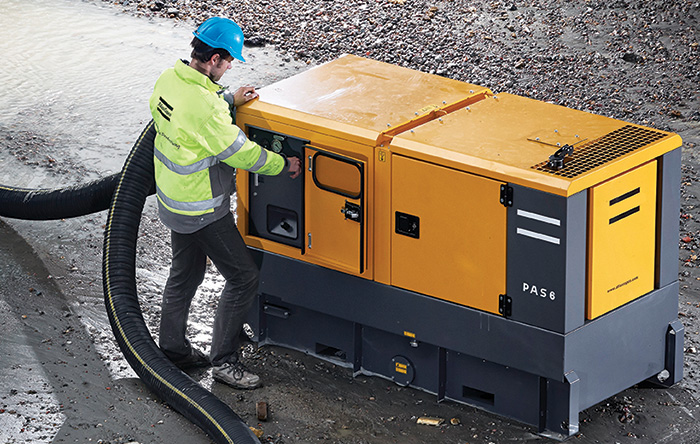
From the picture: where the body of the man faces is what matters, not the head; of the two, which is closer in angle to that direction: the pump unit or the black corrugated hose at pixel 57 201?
the pump unit

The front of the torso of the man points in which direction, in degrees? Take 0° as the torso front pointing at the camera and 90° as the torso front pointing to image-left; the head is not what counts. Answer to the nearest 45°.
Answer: approximately 270°
